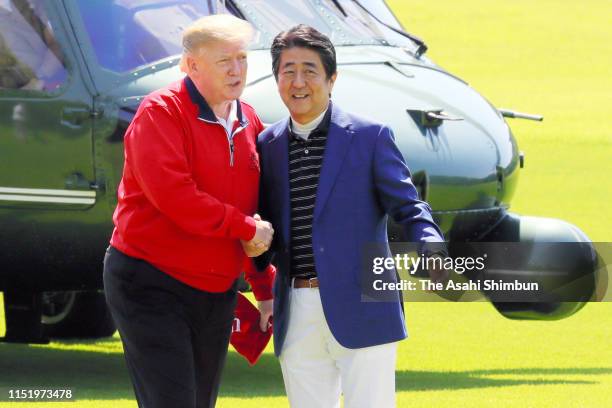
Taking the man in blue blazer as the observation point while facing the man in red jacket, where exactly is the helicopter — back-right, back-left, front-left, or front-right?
front-right

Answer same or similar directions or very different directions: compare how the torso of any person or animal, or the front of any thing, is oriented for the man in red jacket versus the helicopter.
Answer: same or similar directions

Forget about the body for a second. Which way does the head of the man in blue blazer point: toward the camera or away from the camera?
toward the camera

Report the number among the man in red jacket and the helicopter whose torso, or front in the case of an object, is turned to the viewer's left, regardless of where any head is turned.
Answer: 0

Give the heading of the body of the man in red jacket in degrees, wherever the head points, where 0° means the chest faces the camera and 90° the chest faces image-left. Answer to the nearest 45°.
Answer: approximately 315°

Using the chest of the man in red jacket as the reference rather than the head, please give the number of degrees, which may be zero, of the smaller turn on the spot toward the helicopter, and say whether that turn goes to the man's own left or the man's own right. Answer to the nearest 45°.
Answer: approximately 135° to the man's own left

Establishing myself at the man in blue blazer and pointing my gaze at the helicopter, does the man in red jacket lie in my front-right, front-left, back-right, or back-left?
front-left

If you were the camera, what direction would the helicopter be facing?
facing the viewer and to the right of the viewer

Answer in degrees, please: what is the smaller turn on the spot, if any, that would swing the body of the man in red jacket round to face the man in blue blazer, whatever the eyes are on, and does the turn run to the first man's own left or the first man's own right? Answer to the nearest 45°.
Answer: approximately 45° to the first man's own left
